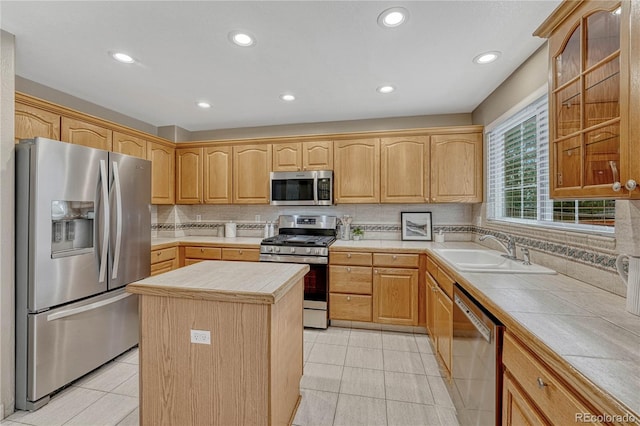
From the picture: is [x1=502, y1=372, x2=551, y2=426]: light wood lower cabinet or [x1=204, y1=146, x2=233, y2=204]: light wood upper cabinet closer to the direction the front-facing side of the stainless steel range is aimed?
the light wood lower cabinet

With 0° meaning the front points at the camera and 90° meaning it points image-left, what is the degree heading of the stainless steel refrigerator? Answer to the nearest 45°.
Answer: approximately 315°

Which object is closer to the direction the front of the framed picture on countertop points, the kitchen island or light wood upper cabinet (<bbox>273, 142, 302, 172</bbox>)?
the kitchen island

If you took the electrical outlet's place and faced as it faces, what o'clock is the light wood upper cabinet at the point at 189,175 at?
The light wood upper cabinet is roughly at 6 o'clock from the electrical outlet.

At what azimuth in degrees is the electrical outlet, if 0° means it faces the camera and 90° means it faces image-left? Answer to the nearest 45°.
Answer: approximately 0°

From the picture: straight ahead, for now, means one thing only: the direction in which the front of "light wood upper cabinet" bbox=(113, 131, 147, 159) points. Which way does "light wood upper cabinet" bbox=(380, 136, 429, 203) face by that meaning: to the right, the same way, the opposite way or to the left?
to the right

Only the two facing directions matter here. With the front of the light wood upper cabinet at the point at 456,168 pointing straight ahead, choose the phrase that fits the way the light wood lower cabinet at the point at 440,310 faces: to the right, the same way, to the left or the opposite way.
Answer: to the right

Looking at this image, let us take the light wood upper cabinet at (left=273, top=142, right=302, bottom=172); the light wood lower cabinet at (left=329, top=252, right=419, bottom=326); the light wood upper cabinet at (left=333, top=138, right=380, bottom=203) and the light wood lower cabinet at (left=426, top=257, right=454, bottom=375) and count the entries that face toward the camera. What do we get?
3

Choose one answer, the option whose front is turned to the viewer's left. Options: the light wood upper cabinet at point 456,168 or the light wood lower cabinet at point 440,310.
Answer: the light wood lower cabinet
